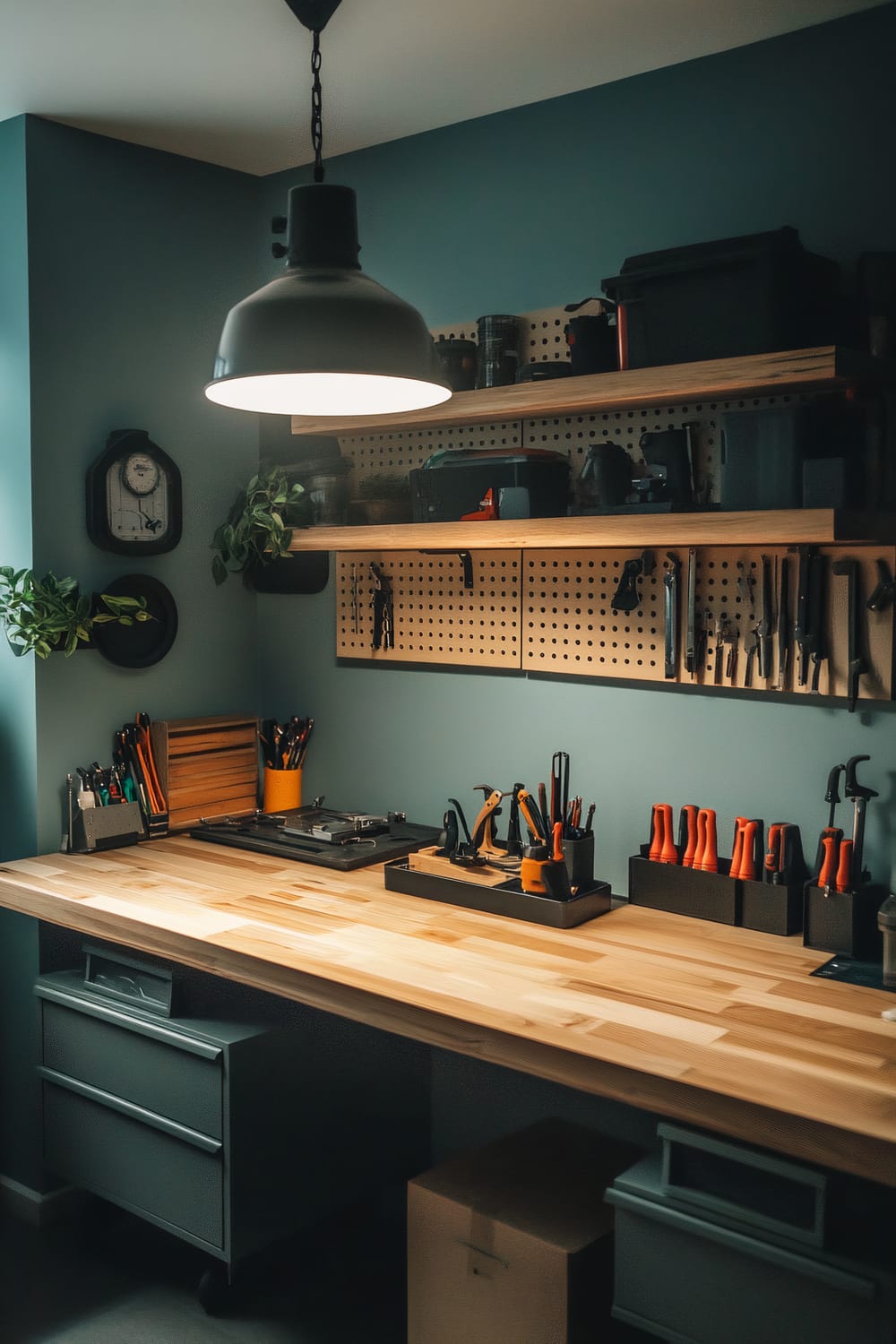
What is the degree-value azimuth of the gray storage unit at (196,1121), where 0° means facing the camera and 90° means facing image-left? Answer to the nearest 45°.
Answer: approximately 45°

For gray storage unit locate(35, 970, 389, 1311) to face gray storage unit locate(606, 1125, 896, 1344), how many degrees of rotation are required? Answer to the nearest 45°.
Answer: approximately 90° to its left

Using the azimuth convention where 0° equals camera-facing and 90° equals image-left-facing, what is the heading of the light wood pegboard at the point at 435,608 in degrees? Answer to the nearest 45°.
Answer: approximately 45°

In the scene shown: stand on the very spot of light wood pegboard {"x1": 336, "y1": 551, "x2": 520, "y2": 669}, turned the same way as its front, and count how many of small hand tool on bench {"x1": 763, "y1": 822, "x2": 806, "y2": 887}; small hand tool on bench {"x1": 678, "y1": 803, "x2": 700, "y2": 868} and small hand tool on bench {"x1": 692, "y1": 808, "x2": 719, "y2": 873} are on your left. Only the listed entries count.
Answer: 3

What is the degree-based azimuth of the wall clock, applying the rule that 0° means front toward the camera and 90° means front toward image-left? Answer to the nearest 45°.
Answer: approximately 315°

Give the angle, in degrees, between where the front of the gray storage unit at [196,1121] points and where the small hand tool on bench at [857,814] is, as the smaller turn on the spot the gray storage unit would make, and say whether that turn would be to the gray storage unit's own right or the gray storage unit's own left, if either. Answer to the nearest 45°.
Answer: approximately 90° to the gray storage unit's own left

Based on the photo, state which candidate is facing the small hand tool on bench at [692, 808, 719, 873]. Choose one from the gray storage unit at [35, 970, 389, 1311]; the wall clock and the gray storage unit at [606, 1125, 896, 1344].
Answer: the wall clock
